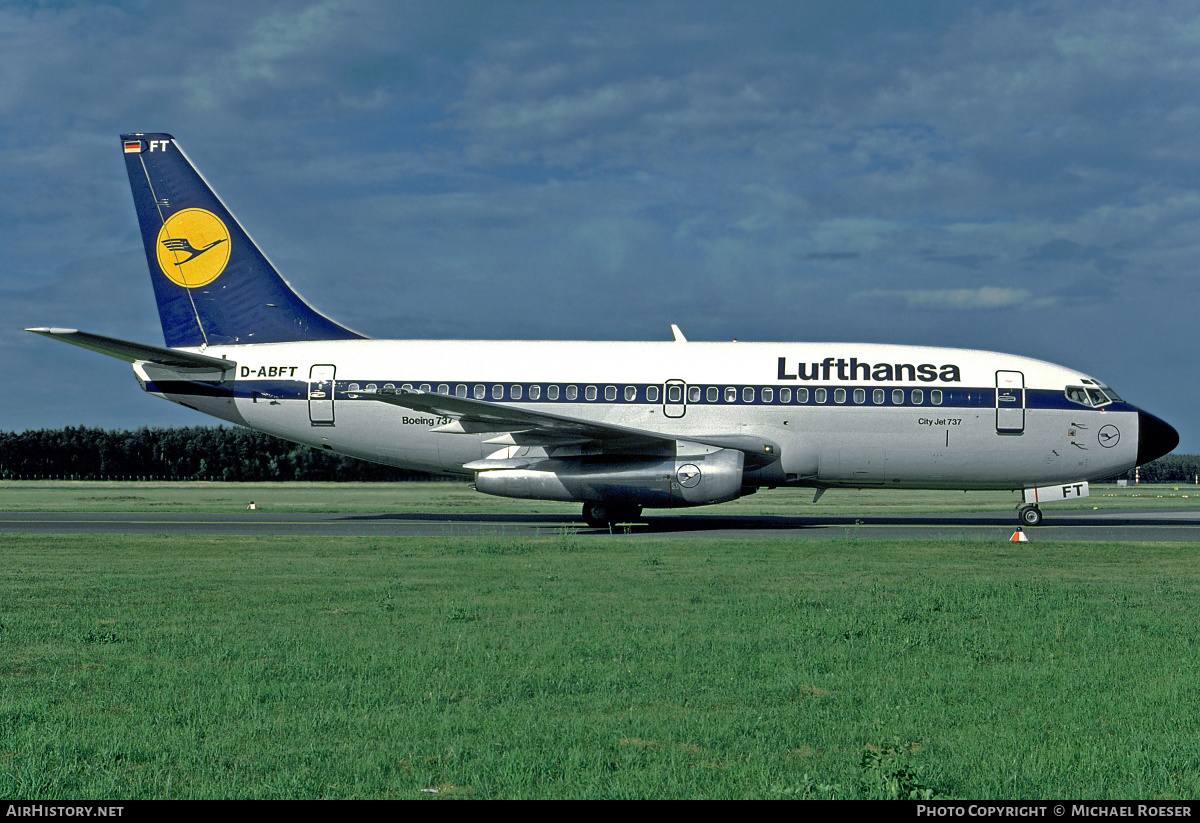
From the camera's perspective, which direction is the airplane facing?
to the viewer's right
